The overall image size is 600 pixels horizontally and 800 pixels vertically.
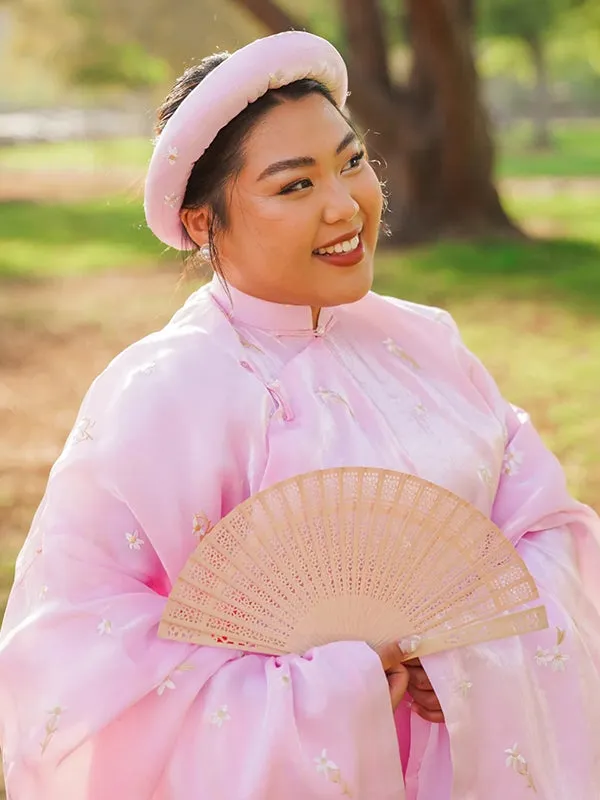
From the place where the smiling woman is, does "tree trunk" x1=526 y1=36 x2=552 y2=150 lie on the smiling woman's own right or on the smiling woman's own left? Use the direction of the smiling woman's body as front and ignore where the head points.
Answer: on the smiling woman's own left

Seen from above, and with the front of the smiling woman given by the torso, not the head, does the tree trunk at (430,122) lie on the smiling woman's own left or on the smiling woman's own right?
on the smiling woman's own left

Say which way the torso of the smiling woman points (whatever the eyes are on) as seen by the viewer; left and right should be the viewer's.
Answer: facing the viewer and to the right of the viewer

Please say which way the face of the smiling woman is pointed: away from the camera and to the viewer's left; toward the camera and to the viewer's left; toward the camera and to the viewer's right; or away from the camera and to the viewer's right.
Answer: toward the camera and to the viewer's right
